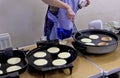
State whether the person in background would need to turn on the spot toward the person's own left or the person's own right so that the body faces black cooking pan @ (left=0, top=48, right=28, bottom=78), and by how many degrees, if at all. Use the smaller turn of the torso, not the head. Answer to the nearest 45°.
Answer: approximately 90° to the person's own right

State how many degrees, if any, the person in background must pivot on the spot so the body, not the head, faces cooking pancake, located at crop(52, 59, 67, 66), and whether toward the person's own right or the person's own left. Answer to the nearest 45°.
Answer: approximately 45° to the person's own right

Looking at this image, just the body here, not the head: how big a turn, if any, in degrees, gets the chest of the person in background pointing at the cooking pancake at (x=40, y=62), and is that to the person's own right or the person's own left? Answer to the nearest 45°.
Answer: approximately 45° to the person's own right

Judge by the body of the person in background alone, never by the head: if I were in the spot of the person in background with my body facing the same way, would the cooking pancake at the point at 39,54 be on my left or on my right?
on my right

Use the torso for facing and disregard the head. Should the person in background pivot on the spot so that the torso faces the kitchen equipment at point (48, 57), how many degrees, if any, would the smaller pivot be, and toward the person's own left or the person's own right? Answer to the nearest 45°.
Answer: approximately 45° to the person's own right

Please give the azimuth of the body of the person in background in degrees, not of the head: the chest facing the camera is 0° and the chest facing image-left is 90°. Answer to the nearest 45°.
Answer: approximately 315°
